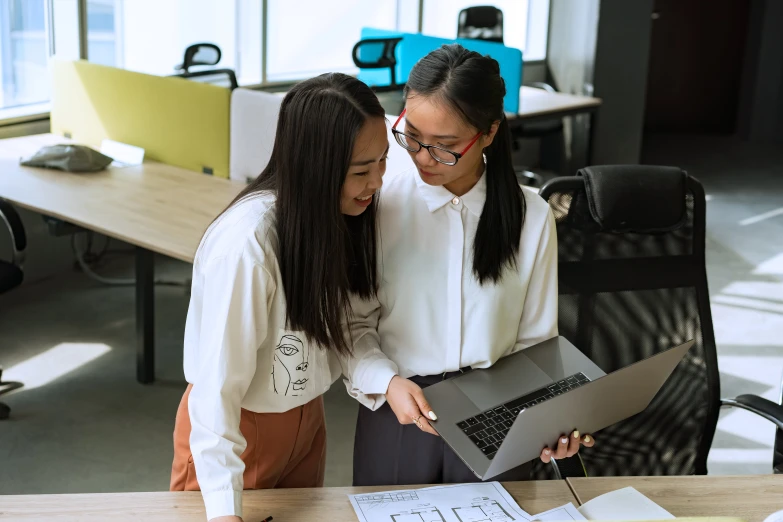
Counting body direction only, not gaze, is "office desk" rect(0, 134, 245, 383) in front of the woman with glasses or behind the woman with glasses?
behind

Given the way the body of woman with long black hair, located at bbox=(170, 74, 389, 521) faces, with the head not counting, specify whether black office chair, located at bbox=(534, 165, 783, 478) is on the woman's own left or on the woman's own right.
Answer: on the woman's own left

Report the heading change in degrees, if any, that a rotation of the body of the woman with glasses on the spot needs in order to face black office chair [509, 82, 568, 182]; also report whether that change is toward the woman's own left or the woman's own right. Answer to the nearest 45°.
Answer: approximately 180°

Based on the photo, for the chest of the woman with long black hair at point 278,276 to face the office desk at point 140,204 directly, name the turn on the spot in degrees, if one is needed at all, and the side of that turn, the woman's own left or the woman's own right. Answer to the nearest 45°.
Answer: approximately 135° to the woman's own left

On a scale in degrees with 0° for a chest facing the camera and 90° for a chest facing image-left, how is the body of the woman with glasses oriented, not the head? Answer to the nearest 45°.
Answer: approximately 0°

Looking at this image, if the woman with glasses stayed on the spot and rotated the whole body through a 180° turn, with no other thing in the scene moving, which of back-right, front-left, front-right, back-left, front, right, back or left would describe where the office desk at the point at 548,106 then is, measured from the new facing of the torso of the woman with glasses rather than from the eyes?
front

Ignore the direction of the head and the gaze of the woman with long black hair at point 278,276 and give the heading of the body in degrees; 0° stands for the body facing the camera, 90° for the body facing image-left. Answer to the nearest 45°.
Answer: approximately 315°

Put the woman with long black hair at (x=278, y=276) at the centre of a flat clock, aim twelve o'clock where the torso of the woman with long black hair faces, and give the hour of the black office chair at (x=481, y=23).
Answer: The black office chair is roughly at 8 o'clock from the woman with long black hair.

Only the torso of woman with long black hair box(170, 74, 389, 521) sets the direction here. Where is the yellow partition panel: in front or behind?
behind

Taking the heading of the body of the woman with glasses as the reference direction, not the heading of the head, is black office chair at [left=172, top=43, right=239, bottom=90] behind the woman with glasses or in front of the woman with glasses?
behind
